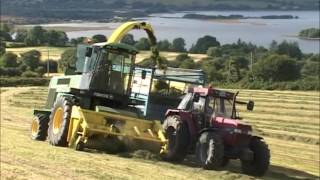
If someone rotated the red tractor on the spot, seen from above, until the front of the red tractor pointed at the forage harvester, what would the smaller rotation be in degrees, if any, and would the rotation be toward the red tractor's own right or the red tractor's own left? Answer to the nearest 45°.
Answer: approximately 180°

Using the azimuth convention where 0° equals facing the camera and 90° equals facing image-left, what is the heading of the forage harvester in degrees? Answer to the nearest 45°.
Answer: approximately 315°

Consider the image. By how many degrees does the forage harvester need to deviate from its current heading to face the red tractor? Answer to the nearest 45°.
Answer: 0° — it already faces it

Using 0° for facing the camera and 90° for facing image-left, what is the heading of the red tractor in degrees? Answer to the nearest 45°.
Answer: approximately 315°
